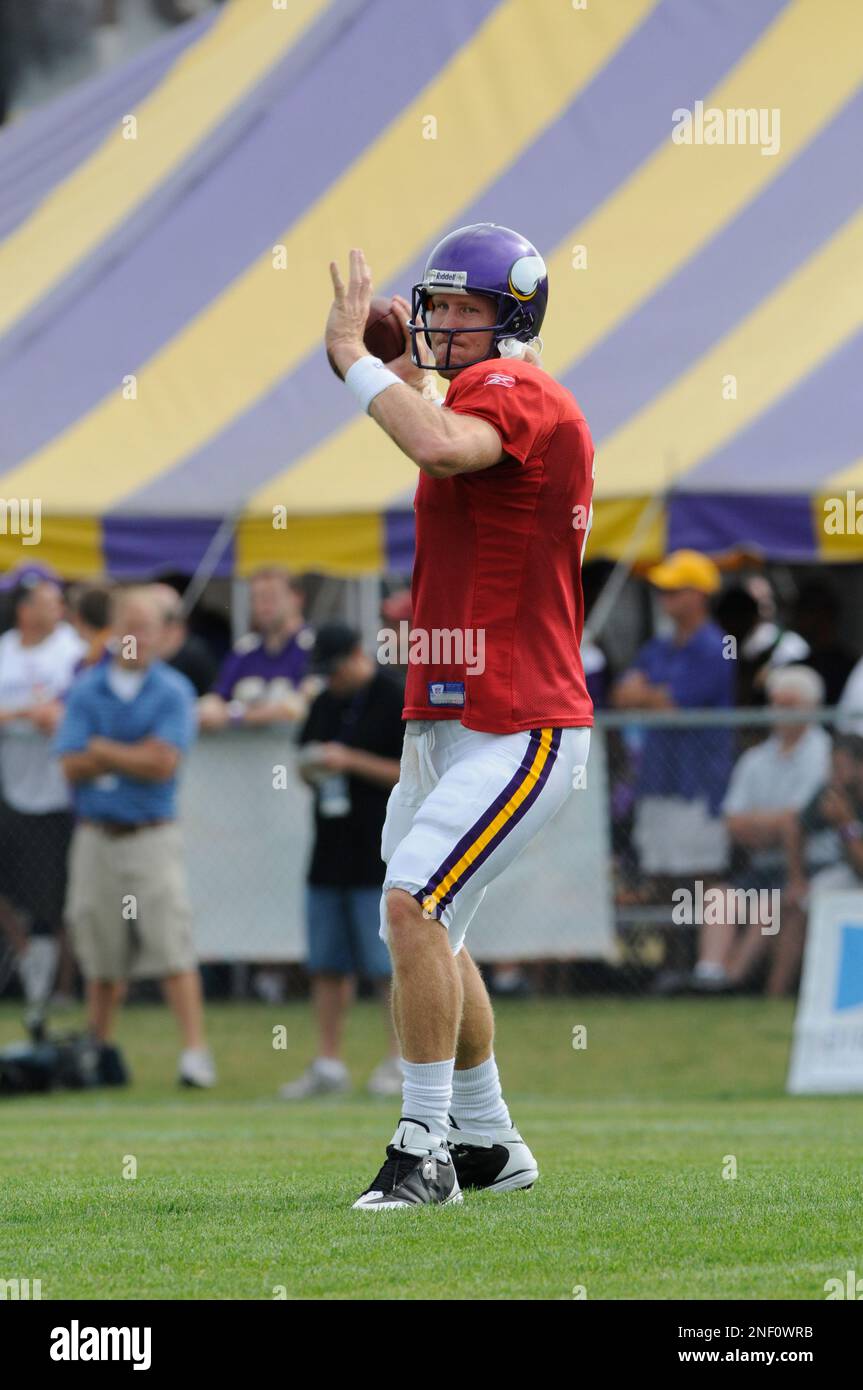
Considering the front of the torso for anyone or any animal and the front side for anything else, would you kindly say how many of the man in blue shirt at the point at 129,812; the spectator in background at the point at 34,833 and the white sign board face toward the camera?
3

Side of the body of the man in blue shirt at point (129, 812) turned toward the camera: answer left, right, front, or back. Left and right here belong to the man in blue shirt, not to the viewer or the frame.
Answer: front

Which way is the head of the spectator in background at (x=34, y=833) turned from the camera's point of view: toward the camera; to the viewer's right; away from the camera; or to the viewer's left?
toward the camera

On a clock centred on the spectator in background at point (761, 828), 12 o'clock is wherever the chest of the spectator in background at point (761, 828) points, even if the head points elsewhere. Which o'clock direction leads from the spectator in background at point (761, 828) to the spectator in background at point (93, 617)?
the spectator in background at point (93, 617) is roughly at 2 o'clock from the spectator in background at point (761, 828).

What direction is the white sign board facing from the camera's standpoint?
toward the camera

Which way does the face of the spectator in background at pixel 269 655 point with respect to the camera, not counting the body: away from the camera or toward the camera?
toward the camera

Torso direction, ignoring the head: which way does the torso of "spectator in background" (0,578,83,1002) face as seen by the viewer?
toward the camera

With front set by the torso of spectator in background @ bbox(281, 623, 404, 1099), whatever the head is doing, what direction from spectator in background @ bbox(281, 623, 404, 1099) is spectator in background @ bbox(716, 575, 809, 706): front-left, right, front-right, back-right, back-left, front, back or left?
back

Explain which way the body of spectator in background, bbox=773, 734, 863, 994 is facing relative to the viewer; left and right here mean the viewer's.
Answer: facing the viewer and to the left of the viewer

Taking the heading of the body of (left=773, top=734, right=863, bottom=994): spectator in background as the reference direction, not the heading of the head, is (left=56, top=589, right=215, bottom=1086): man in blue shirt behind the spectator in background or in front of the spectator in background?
in front

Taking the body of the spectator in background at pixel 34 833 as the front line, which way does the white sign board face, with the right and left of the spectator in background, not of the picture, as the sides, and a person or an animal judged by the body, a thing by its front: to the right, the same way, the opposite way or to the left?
the same way

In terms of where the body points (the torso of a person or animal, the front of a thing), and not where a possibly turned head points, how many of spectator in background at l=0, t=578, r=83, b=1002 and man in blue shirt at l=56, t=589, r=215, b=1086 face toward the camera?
2

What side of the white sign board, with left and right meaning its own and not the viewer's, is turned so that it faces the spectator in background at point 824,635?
back

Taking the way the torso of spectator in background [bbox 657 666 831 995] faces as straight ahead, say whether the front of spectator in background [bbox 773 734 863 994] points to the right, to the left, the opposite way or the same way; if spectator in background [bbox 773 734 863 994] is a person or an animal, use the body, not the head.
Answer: the same way
